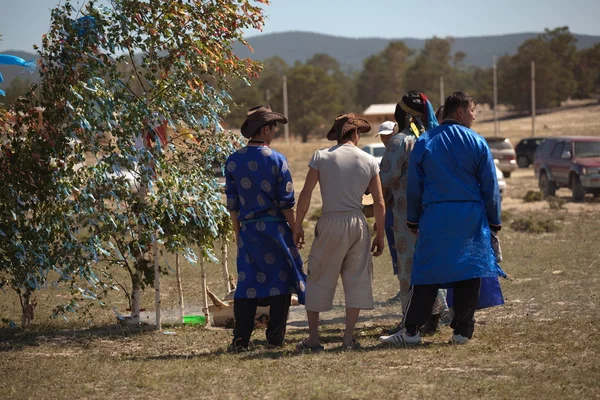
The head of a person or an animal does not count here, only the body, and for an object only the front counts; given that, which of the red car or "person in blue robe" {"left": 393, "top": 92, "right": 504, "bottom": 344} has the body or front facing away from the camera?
the person in blue robe

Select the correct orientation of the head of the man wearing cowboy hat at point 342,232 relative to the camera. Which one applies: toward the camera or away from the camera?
away from the camera

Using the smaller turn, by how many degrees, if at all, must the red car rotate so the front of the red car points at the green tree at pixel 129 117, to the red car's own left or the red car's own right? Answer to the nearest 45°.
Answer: approximately 45° to the red car's own right

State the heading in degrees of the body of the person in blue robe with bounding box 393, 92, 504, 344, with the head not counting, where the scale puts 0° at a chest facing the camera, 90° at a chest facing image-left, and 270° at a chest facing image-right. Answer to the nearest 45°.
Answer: approximately 180°

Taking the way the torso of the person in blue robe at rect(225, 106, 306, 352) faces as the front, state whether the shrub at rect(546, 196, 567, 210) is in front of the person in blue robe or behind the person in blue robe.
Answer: in front

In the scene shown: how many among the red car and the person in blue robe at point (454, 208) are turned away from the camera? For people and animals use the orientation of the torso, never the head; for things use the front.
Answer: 1

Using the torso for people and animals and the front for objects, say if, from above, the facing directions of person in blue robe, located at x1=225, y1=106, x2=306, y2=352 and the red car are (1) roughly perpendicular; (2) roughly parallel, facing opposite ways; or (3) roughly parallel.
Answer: roughly perpendicular

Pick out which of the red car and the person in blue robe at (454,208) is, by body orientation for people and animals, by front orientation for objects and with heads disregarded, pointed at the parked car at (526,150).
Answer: the person in blue robe

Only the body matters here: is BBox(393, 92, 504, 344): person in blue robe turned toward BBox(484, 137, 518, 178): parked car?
yes

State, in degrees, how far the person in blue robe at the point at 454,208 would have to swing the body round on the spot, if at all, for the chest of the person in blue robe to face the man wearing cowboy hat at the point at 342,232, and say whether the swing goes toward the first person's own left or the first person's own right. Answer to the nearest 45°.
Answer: approximately 90° to the first person's own left

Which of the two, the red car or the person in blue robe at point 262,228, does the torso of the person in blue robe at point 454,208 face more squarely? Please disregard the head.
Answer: the red car

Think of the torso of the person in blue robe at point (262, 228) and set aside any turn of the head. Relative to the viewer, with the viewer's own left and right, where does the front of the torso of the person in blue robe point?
facing away from the viewer and to the right of the viewer

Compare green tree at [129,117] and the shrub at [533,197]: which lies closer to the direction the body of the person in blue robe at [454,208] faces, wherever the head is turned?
the shrub

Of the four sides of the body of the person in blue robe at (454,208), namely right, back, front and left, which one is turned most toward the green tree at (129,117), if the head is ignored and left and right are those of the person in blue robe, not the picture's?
left
